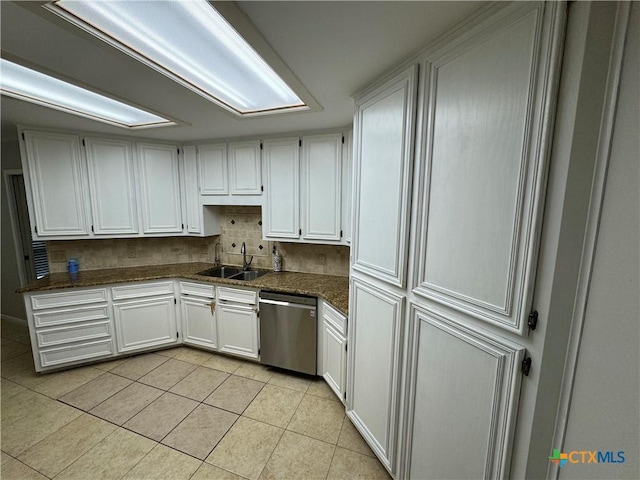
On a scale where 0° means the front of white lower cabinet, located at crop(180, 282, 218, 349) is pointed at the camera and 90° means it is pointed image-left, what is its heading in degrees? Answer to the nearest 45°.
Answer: approximately 45°

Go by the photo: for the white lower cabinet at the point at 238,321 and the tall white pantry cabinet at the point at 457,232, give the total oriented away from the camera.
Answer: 0

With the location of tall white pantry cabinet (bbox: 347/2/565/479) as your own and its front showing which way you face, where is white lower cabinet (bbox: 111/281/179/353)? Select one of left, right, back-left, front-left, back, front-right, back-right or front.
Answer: front-right

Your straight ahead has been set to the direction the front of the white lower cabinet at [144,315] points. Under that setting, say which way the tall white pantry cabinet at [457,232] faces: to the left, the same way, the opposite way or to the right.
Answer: to the right

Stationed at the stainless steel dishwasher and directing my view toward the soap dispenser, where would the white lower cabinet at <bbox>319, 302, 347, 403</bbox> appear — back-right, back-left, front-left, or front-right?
back-right

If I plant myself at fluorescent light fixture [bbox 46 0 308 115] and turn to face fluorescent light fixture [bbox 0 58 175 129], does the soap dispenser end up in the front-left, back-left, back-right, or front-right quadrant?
front-right

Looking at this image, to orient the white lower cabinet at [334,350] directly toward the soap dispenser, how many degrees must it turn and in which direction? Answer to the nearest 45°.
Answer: approximately 90° to its right

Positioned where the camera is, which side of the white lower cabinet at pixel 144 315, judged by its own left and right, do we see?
front

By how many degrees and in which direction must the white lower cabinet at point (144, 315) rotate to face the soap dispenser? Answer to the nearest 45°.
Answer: approximately 45° to its left

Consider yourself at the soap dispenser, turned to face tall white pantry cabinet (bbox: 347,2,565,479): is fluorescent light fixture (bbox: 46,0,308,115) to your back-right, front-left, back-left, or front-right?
front-right

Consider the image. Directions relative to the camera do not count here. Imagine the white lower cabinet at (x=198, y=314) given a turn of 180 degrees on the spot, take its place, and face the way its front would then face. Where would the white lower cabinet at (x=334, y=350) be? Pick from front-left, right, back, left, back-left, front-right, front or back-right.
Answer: right

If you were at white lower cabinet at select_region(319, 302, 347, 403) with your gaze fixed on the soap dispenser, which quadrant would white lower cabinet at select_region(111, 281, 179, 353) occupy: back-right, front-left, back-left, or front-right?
front-left

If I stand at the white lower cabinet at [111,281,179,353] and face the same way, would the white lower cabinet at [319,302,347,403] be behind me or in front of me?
in front

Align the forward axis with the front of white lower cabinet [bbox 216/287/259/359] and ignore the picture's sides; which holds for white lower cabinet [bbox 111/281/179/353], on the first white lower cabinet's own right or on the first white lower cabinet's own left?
on the first white lower cabinet's own right

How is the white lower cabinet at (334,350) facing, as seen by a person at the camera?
facing the viewer and to the left of the viewer
